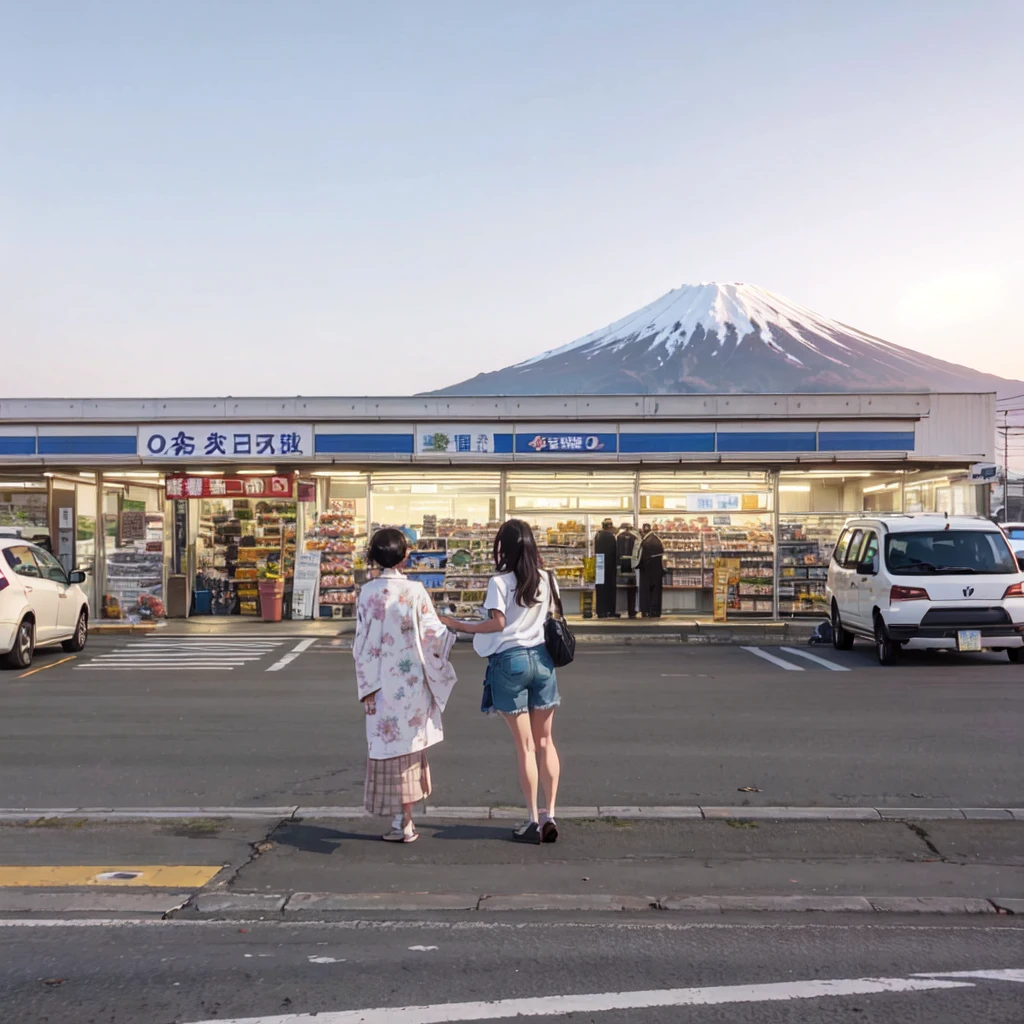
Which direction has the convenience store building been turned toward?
toward the camera

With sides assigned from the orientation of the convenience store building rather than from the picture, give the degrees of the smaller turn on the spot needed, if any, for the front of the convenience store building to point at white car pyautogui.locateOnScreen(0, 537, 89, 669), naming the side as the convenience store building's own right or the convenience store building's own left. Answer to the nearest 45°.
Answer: approximately 45° to the convenience store building's own right

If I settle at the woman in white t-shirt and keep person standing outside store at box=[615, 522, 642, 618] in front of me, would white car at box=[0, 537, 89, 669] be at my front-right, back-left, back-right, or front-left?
front-left

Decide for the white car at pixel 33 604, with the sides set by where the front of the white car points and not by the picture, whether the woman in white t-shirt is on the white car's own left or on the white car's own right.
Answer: on the white car's own right

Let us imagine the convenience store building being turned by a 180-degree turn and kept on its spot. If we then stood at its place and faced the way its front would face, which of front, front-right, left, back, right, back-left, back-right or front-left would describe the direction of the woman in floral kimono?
back

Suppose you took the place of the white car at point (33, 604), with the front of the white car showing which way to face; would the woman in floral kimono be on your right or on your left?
on your right

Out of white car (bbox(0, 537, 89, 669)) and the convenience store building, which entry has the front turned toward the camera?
the convenience store building

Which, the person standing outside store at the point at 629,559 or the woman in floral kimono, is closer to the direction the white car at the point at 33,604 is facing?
the person standing outside store

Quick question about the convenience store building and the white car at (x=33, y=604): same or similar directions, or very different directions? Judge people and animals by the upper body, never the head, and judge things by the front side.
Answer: very different directions

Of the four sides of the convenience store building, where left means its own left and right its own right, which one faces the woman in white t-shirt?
front

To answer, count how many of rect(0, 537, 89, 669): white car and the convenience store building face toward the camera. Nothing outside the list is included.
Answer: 1

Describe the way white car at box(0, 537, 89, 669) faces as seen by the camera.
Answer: facing away from the viewer and to the right of the viewer

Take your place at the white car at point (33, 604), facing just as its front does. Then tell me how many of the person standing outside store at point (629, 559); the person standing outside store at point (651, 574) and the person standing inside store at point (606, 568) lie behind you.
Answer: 0

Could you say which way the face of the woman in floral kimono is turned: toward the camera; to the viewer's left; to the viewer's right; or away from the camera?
away from the camera
